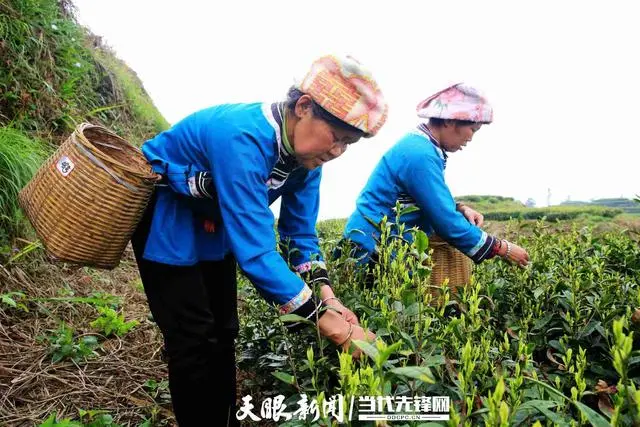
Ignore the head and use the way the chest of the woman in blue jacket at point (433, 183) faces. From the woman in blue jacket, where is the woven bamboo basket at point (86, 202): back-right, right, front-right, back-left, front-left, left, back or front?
back-right

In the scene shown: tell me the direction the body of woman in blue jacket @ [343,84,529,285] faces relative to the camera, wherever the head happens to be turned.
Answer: to the viewer's right

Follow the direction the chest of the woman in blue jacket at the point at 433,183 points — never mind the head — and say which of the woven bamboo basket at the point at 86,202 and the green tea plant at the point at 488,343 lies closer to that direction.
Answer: the green tea plant

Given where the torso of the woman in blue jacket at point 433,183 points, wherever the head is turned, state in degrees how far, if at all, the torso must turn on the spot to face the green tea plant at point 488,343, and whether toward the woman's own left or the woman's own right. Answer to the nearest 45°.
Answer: approximately 90° to the woman's own right

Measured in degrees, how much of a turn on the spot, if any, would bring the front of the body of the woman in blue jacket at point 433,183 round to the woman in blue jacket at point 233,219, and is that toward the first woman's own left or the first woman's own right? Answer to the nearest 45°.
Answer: approximately 135° to the first woman's own right
